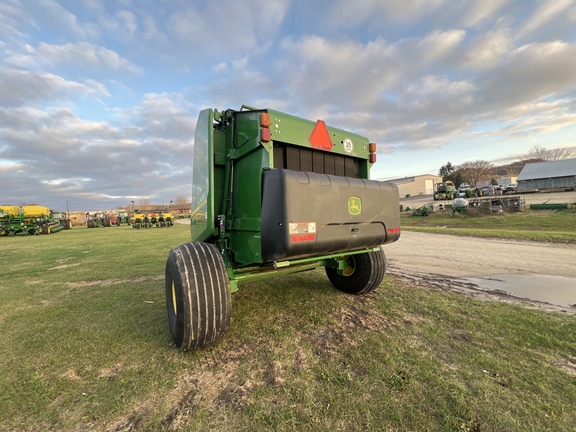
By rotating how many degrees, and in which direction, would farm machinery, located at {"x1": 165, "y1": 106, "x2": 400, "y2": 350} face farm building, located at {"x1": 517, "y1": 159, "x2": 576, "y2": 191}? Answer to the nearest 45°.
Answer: approximately 90° to its right

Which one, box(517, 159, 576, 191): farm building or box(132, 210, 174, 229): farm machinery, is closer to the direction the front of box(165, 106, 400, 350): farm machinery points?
the farm machinery

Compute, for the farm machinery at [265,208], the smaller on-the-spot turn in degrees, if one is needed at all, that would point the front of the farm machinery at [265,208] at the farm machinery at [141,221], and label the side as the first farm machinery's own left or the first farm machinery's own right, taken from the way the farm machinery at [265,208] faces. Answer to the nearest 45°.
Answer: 0° — it already faces it

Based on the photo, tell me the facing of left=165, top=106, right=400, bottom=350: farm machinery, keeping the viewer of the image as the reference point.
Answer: facing away from the viewer and to the left of the viewer

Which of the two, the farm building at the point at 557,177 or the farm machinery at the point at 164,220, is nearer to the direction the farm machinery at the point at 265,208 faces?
the farm machinery

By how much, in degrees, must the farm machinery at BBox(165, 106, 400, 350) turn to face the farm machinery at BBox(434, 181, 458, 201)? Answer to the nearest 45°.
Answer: approximately 90° to its right

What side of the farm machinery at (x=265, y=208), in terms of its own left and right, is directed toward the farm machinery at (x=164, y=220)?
front

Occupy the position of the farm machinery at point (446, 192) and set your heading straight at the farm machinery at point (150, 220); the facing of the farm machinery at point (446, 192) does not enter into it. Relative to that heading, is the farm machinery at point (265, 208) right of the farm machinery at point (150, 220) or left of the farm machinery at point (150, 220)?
left

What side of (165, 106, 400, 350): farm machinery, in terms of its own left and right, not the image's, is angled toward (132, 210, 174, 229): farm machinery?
front
